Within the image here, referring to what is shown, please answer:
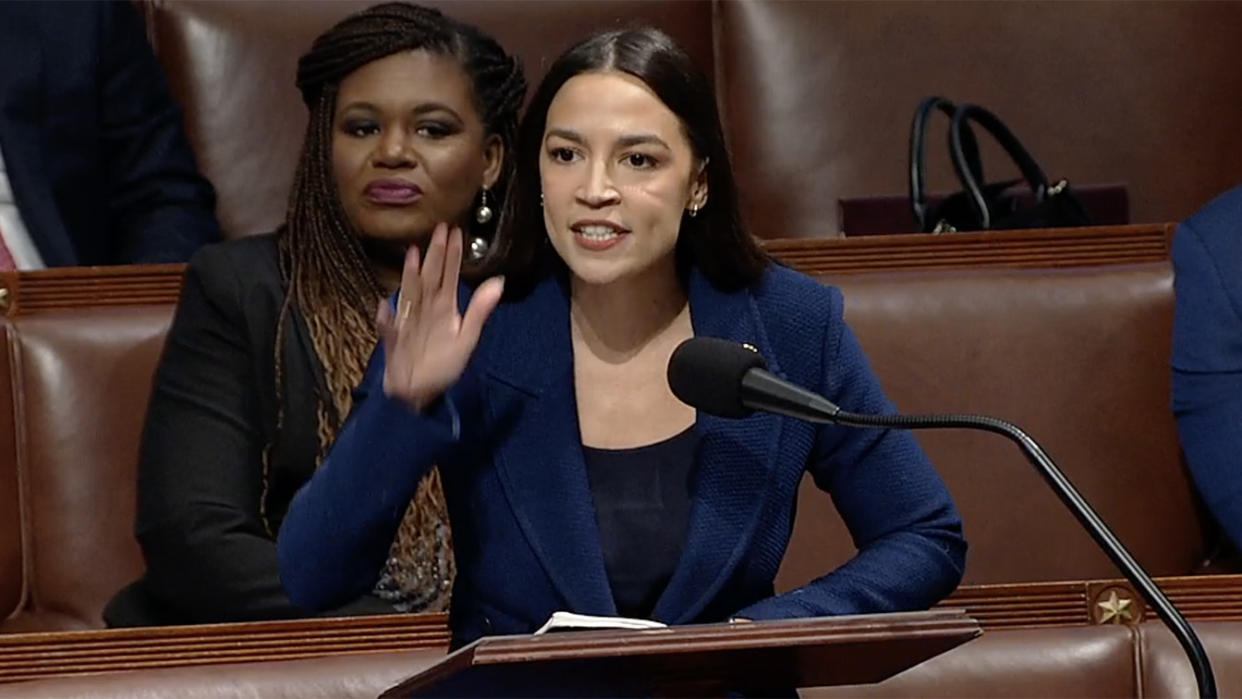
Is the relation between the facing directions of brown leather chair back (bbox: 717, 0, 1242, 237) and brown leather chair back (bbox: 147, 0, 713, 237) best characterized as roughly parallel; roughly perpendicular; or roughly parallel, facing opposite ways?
roughly parallel

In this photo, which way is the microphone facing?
to the viewer's left

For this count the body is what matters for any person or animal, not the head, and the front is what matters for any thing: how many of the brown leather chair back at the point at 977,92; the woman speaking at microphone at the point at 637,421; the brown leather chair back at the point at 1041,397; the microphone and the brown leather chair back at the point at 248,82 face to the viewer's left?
1

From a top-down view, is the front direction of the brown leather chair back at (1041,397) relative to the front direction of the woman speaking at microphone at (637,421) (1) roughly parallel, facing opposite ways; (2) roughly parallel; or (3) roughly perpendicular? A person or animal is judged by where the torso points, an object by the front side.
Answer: roughly parallel

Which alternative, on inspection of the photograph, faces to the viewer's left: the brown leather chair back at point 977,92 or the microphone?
the microphone

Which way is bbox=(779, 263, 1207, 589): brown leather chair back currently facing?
toward the camera

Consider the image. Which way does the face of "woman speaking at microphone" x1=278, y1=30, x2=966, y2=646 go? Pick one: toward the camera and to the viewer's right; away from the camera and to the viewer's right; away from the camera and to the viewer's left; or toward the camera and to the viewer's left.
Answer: toward the camera and to the viewer's left

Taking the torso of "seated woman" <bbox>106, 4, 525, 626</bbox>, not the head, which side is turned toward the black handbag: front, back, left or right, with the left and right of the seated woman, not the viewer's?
left

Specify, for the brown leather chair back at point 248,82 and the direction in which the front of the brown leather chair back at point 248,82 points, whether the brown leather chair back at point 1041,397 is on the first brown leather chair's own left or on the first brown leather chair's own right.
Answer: on the first brown leather chair's own left

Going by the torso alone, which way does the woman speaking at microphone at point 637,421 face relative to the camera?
toward the camera

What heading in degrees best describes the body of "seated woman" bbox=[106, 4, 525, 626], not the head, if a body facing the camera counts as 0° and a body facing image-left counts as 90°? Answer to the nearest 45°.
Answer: approximately 0°
